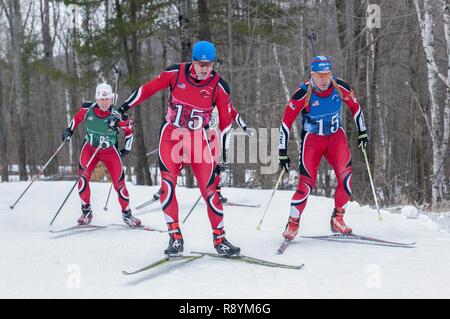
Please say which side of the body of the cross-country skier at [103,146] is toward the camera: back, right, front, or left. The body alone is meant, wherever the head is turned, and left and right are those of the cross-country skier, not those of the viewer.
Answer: front

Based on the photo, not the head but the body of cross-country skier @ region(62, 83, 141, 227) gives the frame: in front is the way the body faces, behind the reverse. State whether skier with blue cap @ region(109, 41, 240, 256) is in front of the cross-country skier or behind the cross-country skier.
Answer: in front

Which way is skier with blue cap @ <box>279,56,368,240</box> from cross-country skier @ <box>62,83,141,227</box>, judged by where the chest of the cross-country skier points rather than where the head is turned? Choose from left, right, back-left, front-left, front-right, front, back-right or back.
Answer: front-left

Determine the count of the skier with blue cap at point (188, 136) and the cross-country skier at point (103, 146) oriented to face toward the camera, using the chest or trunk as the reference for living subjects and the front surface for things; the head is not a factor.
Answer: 2

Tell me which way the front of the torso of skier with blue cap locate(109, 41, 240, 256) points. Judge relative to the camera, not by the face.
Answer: toward the camera

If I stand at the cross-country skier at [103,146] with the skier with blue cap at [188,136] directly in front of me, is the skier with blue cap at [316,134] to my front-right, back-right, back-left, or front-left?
front-left

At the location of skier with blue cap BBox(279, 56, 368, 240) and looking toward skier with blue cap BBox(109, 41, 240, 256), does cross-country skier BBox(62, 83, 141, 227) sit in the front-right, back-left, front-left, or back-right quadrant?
front-right
